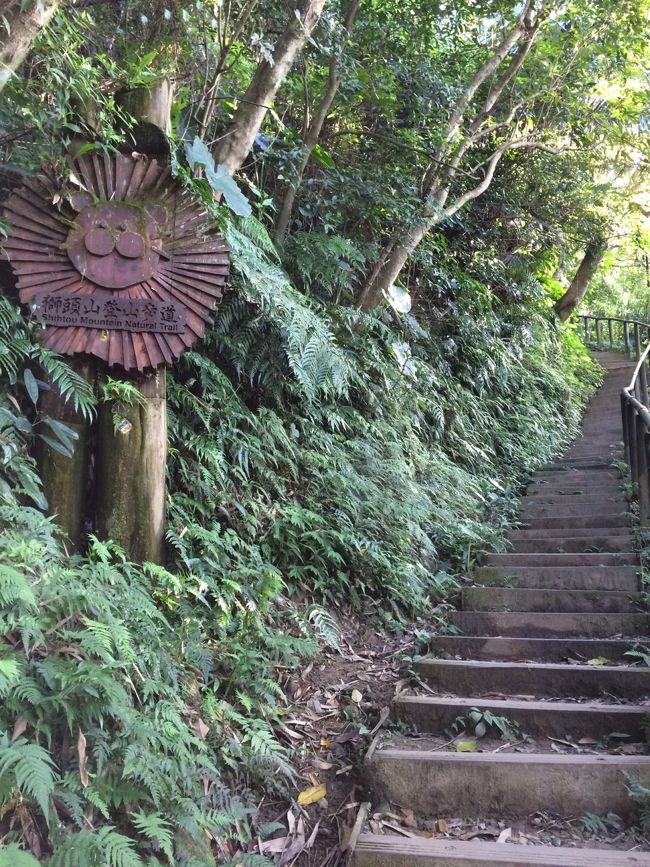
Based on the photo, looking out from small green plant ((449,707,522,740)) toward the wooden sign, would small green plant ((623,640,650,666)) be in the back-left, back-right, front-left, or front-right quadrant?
back-right

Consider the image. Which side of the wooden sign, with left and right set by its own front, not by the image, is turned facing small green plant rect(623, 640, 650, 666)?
left

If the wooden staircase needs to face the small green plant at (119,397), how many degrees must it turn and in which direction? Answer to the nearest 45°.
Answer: approximately 90° to its right

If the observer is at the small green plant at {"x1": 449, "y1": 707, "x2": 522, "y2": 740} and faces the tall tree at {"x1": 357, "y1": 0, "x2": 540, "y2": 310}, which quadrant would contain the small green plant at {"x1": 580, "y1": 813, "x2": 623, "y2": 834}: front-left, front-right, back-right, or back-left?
back-right

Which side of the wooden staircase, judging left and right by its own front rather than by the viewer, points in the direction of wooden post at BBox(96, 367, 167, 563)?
right

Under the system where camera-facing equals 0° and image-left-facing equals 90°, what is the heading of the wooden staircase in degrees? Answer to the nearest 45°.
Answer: approximately 0°

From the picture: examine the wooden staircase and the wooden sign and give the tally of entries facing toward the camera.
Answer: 2

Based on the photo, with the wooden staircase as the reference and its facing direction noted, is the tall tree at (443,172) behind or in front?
behind
